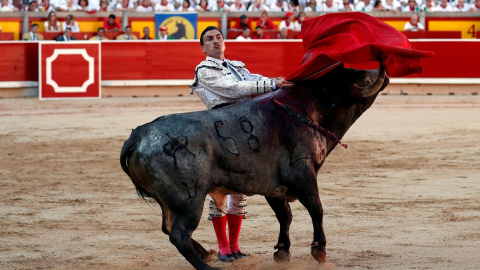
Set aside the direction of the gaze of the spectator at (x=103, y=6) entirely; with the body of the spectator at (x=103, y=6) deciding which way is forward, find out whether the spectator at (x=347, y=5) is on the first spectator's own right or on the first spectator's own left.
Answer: on the first spectator's own left

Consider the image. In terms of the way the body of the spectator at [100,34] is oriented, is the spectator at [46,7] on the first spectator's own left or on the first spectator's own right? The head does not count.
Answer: on the first spectator's own right

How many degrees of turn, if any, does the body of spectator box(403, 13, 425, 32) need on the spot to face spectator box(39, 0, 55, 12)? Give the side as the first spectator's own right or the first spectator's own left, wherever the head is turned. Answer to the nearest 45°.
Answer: approximately 90° to the first spectator's own right

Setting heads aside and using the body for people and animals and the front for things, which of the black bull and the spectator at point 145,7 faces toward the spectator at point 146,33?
the spectator at point 145,7

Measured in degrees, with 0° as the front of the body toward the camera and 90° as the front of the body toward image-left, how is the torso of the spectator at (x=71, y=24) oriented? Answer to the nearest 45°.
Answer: approximately 0°

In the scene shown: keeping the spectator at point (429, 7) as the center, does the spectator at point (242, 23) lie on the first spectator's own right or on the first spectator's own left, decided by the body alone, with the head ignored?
on the first spectator's own right

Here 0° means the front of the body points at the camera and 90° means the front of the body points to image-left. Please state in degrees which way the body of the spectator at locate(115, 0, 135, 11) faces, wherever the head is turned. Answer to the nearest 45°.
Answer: approximately 0°

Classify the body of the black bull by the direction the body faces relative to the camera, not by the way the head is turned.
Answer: to the viewer's right
